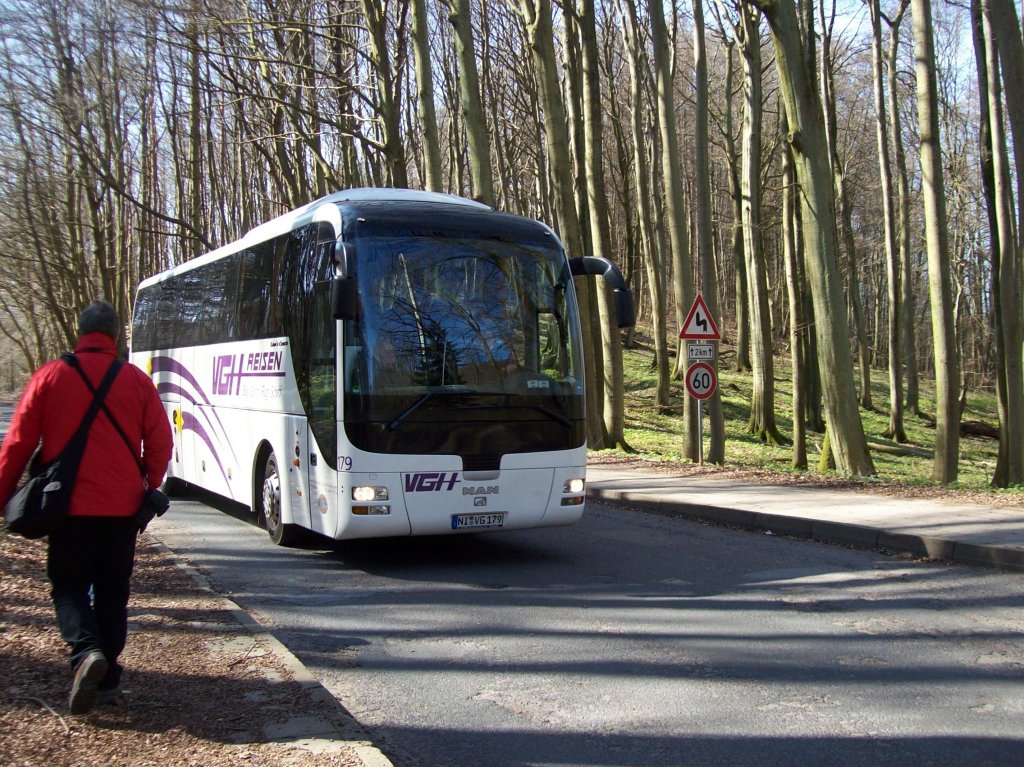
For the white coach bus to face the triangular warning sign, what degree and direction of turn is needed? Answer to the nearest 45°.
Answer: approximately 90° to its left

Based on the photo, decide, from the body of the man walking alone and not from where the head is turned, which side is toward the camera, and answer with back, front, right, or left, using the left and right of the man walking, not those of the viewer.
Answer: back

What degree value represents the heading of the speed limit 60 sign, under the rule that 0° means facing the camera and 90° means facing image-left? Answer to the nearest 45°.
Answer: approximately 0°

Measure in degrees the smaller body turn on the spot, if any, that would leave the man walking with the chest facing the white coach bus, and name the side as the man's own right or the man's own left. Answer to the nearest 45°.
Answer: approximately 45° to the man's own right

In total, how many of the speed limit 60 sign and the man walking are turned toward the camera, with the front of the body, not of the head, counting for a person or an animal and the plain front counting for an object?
1

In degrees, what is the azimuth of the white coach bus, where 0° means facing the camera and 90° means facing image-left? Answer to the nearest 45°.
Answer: approximately 315°

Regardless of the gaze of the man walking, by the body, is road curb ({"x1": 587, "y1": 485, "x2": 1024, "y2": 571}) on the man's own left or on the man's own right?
on the man's own right

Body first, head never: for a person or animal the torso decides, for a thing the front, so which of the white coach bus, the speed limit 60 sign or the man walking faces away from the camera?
the man walking
